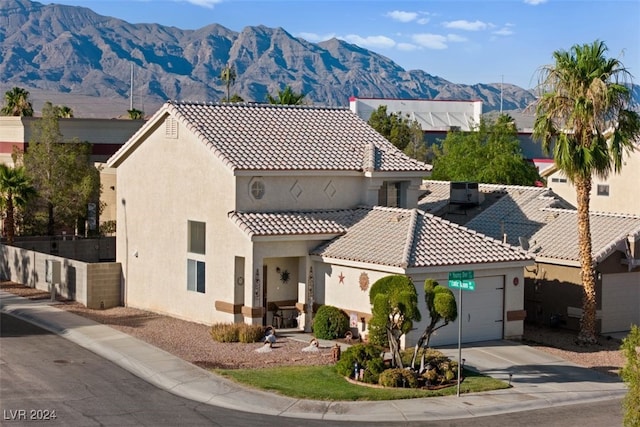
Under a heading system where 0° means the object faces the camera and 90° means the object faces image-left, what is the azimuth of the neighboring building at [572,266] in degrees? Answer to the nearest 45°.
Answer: approximately 315°

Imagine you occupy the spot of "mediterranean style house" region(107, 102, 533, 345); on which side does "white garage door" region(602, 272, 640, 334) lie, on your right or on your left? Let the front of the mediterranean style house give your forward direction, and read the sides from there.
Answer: on your left

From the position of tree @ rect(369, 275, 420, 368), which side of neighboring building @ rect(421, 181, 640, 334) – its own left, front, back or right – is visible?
right
